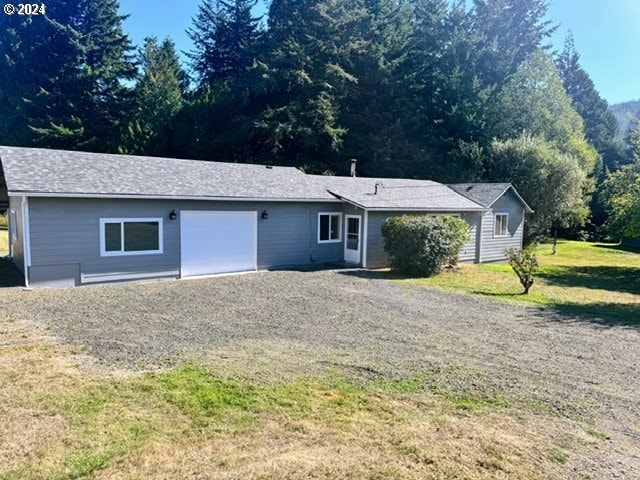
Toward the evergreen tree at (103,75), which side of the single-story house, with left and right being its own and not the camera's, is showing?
back

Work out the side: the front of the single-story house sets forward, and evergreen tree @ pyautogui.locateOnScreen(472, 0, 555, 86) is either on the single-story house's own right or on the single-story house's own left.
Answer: on the single-story house's own left

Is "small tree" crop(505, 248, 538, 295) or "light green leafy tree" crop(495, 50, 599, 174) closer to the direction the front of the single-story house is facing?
the small tree

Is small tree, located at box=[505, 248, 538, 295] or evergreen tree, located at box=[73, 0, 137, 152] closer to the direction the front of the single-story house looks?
the small tree

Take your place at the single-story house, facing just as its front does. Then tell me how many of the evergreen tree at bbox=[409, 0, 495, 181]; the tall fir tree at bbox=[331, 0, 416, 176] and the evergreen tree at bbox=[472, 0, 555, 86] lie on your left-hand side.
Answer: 3

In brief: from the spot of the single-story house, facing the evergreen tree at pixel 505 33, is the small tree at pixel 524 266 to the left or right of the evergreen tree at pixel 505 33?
right

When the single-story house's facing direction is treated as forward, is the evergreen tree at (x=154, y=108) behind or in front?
behind

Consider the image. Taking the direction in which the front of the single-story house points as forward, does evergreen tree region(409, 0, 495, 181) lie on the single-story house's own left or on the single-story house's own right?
on the single-story house's own left

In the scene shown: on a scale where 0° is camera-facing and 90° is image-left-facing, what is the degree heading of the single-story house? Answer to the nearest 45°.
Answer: approximately 315°

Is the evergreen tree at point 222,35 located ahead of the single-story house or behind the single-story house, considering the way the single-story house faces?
behind

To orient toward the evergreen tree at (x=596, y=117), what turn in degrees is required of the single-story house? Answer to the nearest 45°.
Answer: approximately 90° to its left
